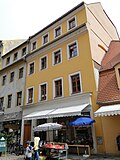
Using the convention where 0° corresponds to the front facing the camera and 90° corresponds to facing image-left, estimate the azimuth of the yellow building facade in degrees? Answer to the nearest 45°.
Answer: approximately 45°
